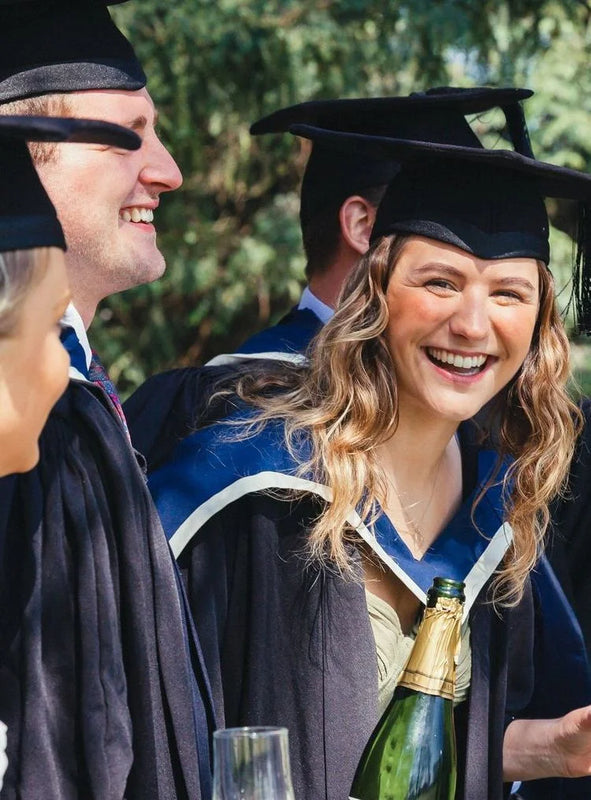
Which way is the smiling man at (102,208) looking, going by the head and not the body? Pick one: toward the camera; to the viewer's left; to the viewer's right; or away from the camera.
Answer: to the viewer's right

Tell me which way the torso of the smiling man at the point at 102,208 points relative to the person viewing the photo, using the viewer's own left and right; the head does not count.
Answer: facing to the right of the viewer

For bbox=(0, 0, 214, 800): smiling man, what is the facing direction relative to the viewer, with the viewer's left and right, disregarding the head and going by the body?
facing to the right of the viewer

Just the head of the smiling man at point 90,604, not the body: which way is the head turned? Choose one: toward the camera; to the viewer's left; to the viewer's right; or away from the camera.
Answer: to the viewer's right
